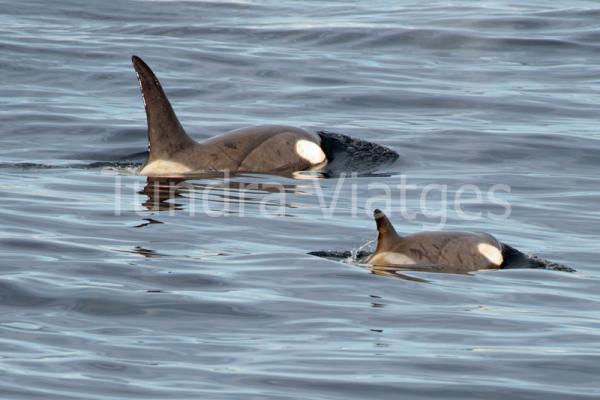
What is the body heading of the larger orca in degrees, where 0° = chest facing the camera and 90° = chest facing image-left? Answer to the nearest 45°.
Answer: approximately 270°
